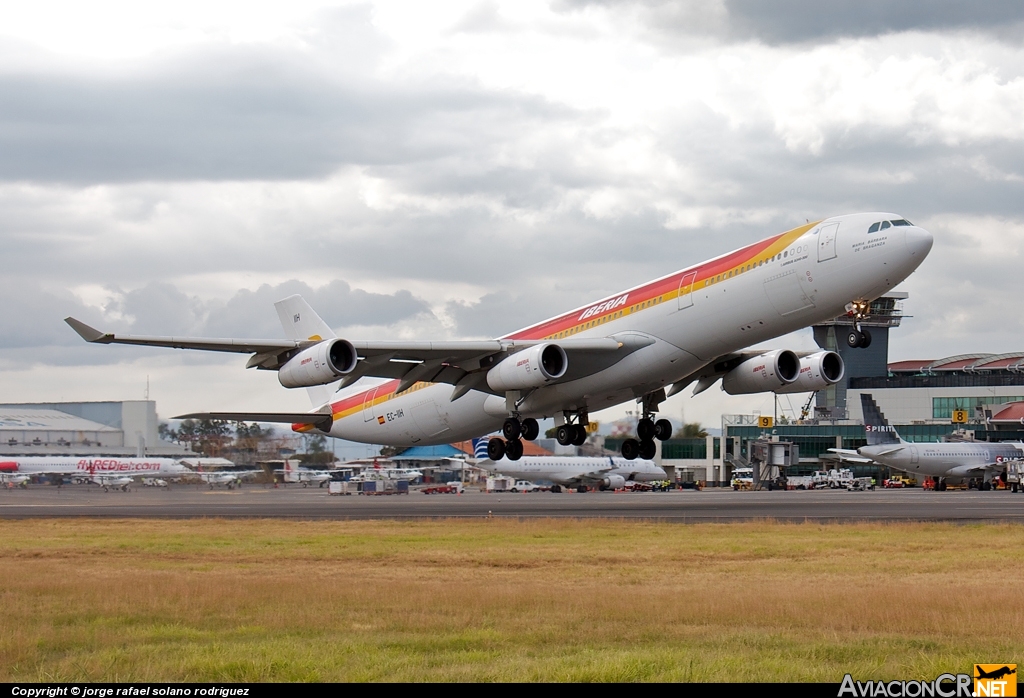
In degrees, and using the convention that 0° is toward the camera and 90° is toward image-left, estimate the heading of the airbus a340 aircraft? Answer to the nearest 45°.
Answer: approximately 315°
